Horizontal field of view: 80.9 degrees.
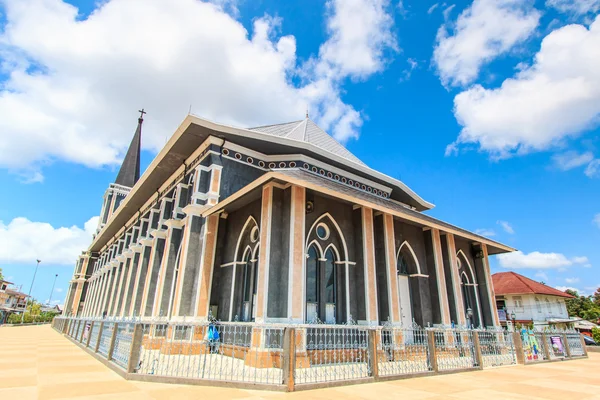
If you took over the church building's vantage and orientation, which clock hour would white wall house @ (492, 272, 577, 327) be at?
The white wall house is roughly at 3 o'clock from the church building.

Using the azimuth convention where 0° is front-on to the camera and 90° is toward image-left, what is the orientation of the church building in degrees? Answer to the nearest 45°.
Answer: approximately 135°

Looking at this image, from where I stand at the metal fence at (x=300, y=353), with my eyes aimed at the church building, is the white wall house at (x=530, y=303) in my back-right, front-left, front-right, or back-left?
front-right

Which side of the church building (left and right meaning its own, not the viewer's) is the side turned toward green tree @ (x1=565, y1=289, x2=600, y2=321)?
right
